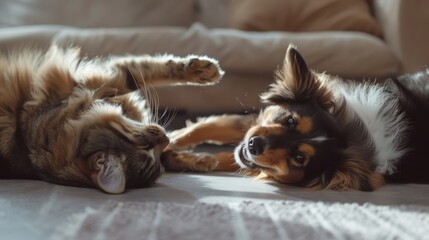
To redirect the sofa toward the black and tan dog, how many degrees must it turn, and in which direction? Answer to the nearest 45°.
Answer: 0° — it already faces it

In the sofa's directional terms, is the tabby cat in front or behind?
in front

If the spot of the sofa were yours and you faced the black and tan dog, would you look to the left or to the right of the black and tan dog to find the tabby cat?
right

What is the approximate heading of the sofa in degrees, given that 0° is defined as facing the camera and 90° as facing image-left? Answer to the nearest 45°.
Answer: approximately 0°
